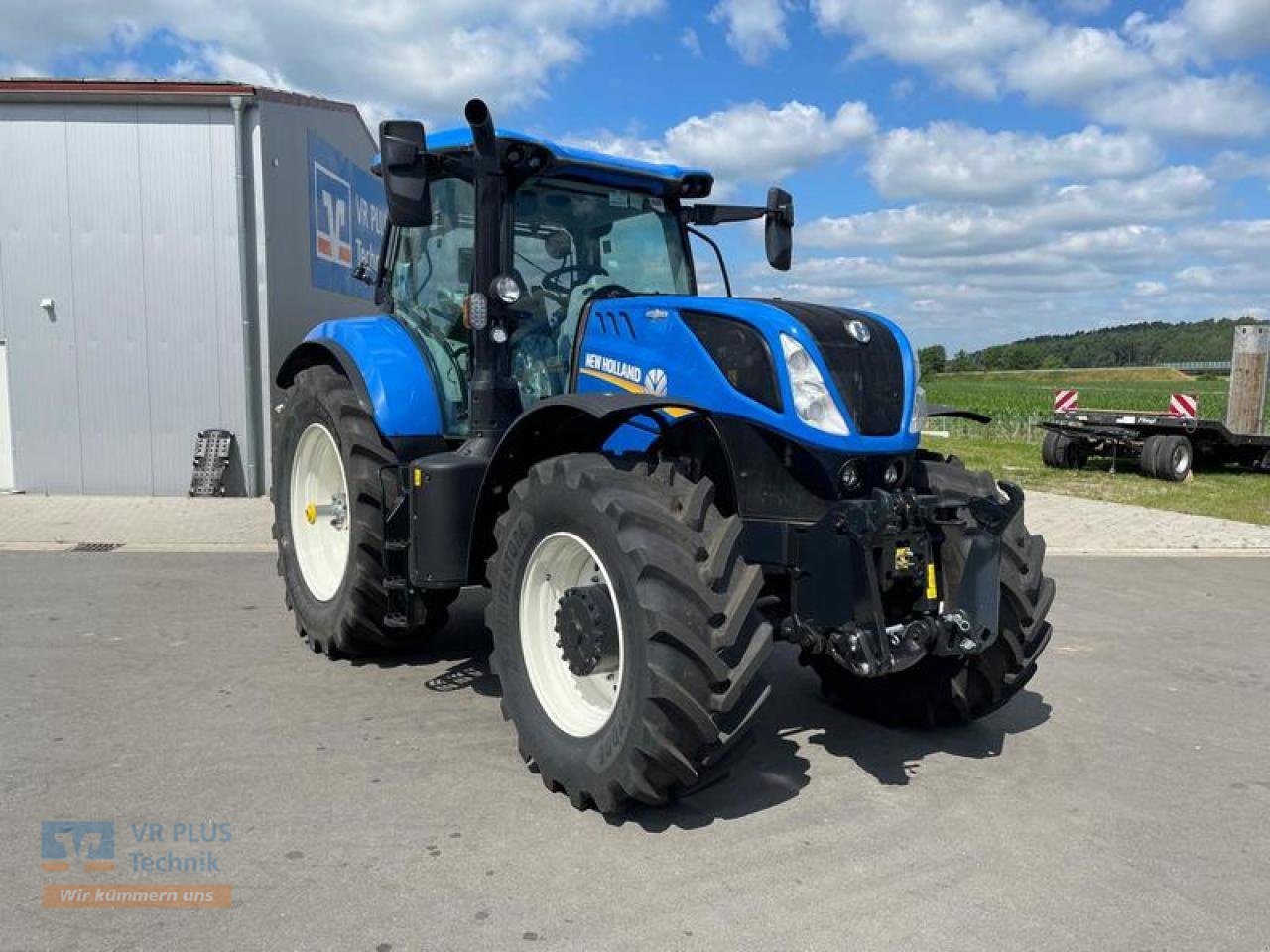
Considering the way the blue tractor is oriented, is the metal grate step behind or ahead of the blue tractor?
behind

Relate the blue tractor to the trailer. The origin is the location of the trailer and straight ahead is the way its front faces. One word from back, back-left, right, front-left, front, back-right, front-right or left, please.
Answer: front-left

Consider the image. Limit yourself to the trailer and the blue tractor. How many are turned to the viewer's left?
0

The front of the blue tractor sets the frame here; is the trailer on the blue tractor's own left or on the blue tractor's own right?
on the blue tractor's own left

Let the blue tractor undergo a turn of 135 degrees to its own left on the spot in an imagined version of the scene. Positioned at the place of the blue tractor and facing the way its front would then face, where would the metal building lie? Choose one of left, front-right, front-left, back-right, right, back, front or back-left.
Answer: front-left

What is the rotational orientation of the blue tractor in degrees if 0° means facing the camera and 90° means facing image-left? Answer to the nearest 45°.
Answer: approximately 315°

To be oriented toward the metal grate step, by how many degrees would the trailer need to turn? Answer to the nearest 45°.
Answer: approximately 180°
